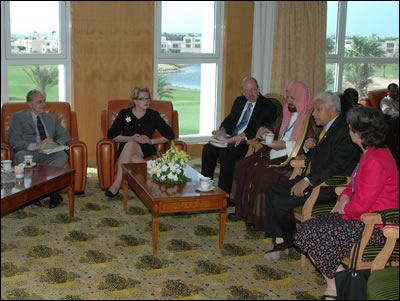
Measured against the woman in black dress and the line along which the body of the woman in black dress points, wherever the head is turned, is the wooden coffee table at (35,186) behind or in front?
in front

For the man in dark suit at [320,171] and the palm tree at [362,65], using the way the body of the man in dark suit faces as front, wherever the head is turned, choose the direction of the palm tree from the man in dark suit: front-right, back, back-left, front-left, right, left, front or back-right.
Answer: right

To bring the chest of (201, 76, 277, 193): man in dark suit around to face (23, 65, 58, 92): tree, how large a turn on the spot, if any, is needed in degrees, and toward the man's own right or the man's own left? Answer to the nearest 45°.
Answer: approximately 90° to the man's own right

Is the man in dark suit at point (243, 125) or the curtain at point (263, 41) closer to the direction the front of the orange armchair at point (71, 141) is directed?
the man in dark suit

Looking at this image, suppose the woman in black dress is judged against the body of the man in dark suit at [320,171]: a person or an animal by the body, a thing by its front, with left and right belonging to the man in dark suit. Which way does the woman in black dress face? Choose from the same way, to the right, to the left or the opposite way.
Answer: to the left

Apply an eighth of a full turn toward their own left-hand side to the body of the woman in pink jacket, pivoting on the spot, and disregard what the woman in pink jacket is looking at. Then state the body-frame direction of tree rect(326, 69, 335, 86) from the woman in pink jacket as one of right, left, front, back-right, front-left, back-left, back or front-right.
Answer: back-right

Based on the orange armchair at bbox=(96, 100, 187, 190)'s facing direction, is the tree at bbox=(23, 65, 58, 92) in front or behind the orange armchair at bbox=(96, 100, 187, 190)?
behind

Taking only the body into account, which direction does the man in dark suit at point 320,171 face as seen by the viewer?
to the viewer's left

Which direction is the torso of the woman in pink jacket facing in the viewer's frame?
to the viewer's left
